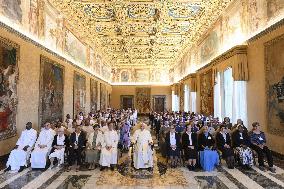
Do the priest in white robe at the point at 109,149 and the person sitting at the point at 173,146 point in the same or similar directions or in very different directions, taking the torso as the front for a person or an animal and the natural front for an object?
same or similar directions

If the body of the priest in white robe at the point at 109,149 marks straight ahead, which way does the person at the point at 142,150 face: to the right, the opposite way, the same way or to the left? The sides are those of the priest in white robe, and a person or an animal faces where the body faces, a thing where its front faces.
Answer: the same way

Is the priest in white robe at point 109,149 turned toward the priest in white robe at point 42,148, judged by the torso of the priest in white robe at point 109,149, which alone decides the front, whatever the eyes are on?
no

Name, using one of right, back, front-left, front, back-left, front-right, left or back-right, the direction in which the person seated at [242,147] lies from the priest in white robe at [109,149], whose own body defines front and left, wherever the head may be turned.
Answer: left

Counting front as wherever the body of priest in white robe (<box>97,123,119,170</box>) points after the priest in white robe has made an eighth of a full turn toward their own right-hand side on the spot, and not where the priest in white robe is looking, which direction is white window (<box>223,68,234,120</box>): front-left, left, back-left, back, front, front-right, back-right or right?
back

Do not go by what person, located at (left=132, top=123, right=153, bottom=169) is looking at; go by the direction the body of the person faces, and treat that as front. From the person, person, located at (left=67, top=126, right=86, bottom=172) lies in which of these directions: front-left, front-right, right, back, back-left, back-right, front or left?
right

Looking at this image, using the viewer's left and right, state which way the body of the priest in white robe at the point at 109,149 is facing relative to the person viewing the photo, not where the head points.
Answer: facing the viewer

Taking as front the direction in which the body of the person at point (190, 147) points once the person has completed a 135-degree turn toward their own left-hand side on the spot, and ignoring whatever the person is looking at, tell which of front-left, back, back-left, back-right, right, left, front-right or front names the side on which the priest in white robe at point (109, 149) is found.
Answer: back-left

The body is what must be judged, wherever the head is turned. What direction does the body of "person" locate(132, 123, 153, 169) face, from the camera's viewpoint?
toward the camera

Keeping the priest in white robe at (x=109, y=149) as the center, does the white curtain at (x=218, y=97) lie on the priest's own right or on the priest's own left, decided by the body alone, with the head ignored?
on the priest's own left

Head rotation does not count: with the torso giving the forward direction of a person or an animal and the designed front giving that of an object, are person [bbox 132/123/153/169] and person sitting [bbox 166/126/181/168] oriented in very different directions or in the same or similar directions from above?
same or similar directions

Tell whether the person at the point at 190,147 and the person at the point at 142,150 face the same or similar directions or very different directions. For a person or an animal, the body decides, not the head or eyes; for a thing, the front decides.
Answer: same or similar directions

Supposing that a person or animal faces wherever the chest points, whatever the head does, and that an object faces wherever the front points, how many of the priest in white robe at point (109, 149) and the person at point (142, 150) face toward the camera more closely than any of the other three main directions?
2

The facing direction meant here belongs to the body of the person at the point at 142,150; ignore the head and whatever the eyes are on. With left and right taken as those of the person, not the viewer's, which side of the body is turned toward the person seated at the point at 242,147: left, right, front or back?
left

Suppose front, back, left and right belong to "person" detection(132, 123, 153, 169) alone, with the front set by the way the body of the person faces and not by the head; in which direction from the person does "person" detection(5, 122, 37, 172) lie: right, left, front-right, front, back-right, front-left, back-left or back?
right

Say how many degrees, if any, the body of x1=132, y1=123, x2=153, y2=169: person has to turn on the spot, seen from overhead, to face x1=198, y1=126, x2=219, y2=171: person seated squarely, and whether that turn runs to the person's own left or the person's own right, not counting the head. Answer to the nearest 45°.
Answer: approximately 90° to the person's own left
